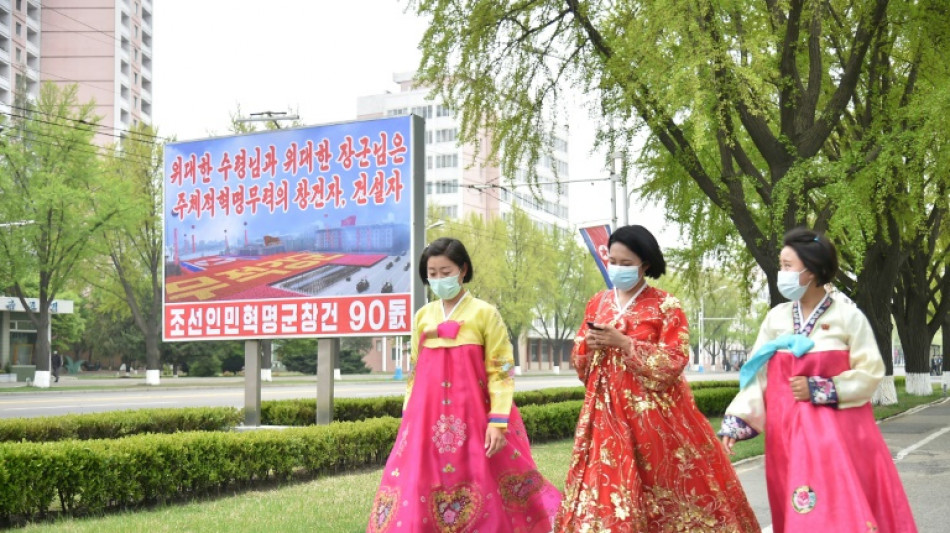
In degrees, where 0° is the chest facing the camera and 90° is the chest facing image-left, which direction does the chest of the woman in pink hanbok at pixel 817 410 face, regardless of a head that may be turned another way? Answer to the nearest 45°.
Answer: approximately 45°

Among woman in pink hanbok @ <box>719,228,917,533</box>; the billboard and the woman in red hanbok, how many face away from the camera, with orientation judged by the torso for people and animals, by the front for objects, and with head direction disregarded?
0

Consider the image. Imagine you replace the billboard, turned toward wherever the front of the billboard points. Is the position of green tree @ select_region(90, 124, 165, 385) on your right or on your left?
on your right

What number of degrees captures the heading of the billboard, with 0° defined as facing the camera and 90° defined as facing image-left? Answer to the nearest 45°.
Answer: approximately 45°

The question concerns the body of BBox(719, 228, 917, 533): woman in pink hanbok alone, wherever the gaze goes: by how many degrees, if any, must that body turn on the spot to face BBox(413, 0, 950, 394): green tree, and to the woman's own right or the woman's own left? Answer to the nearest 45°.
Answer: approximately 135° to the woman's own right

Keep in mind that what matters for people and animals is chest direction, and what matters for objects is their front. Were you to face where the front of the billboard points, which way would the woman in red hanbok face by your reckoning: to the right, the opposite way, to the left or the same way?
the same way

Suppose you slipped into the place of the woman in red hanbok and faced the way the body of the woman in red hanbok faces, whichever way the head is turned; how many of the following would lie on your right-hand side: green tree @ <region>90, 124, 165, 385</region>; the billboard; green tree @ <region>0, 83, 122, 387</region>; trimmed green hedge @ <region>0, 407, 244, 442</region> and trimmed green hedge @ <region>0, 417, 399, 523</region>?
5

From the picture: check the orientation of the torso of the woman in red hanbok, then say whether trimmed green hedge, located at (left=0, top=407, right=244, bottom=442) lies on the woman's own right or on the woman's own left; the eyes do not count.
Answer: on the woman's own right

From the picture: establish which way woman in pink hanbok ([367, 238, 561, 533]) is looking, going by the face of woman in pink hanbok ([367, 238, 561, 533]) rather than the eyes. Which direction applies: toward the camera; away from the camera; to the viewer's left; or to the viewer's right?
toward the camera

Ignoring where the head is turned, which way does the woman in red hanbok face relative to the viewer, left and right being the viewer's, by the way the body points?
facing the viewer and to the left of the viewer

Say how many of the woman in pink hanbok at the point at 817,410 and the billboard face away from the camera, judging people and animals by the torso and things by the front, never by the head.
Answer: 0

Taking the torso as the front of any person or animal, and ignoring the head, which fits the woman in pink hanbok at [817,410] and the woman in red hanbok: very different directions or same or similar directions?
same or similar directions

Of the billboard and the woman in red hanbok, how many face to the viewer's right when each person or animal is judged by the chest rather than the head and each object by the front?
0
